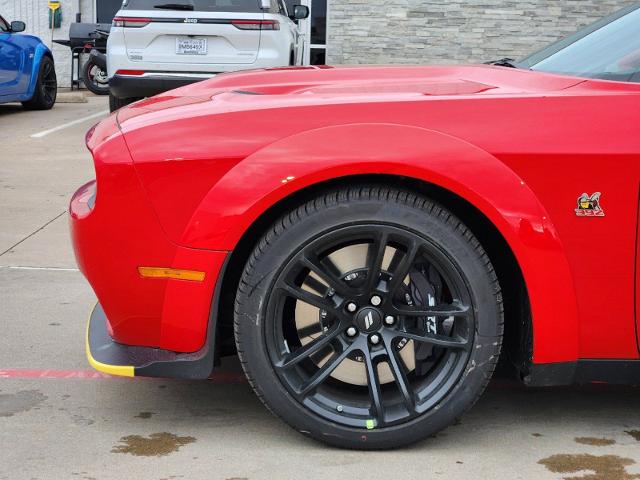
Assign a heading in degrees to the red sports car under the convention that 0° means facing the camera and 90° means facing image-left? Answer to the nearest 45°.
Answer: approximately 90°

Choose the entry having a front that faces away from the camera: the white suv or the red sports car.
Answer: the white suv

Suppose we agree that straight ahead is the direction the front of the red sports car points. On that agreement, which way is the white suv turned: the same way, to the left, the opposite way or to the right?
to the right

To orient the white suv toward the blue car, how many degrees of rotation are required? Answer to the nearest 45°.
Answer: approximately 45° to its left

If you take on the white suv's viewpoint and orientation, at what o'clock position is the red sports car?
The red sports car is roughly at 6 o'clock from the white suv.

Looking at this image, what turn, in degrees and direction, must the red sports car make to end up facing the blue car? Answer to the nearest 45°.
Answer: approximately 90° to its right

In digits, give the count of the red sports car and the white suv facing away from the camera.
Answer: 1

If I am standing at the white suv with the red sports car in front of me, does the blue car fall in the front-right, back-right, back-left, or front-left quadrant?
back-right

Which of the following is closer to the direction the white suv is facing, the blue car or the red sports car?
the blue car

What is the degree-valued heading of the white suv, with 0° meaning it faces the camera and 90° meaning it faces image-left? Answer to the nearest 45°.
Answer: approximately 180°

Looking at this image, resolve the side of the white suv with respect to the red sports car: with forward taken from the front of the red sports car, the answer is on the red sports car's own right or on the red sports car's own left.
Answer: on the red sports car's own right
